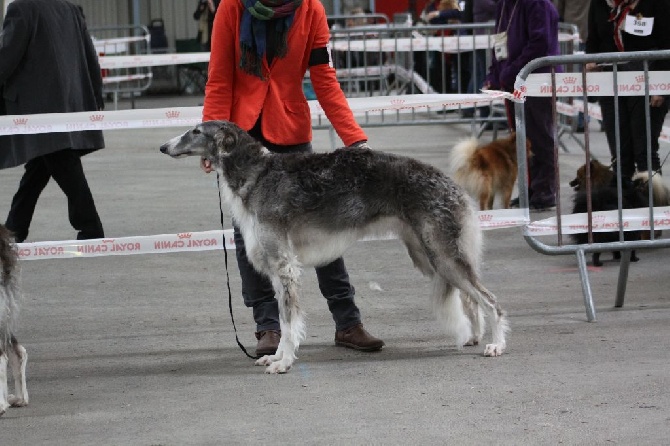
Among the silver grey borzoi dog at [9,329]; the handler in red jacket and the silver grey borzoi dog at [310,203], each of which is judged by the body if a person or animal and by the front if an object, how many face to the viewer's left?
2

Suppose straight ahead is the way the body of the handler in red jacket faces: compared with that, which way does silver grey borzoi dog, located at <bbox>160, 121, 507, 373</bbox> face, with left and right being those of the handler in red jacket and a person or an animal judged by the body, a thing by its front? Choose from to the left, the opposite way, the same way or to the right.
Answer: to the right

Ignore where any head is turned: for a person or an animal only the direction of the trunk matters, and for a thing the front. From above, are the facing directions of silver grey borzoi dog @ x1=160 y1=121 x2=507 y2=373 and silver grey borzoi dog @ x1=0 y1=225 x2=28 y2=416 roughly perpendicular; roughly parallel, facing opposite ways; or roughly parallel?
roughly parallel

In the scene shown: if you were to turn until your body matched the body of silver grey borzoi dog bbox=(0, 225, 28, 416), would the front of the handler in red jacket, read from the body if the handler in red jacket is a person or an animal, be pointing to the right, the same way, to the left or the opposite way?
to the left

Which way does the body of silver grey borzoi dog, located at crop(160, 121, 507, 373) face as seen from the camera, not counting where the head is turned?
to the viewer's left

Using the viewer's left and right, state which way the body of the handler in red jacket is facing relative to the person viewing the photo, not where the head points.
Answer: facing the viewer

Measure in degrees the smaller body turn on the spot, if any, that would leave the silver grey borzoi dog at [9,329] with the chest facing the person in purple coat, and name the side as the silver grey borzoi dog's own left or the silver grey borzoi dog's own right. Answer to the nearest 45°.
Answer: approximately 135° to the silver grey borzoi dog's own right

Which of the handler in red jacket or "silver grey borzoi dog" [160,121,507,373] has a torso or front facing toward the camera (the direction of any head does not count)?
the handler in red jacket

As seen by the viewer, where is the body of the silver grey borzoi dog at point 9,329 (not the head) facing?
to the viewer's left

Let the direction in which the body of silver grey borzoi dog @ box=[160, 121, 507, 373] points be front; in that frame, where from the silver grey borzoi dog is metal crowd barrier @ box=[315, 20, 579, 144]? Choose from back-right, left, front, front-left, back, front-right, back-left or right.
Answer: right

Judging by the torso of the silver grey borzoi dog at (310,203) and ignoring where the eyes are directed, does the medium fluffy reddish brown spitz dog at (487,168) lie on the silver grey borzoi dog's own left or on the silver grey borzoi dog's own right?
on the silver grey borzoi dog's own right

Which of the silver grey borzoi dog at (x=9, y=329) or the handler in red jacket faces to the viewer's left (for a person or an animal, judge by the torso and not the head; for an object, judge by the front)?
the silver grey borzoi dog
